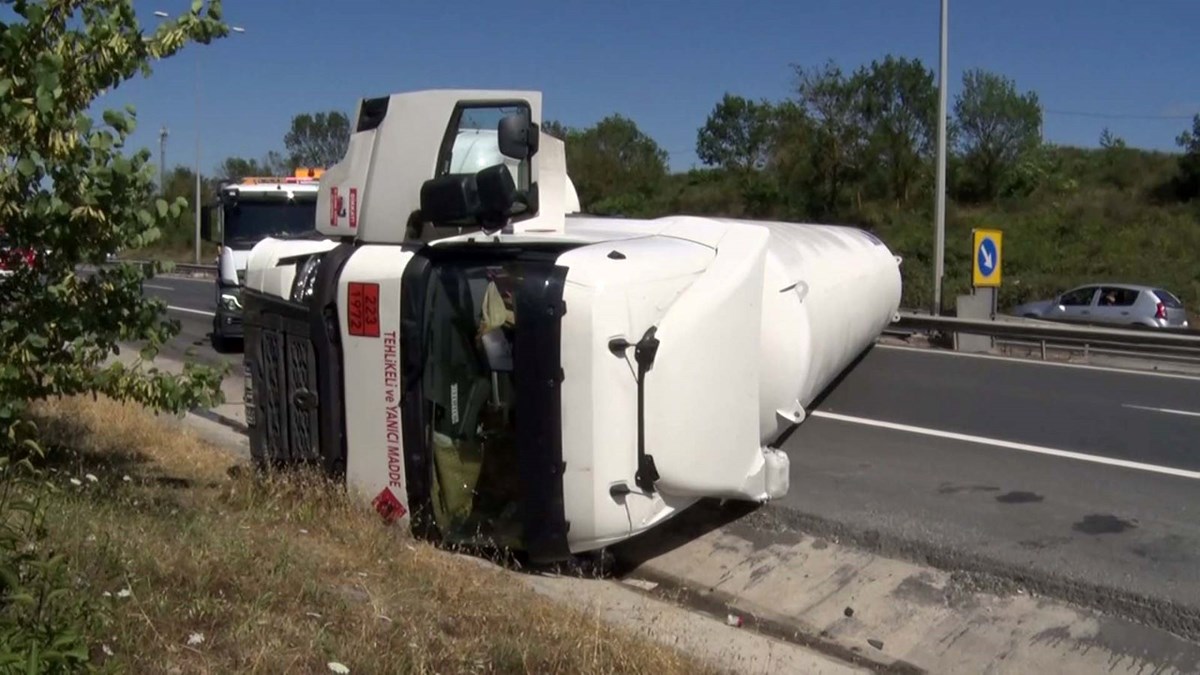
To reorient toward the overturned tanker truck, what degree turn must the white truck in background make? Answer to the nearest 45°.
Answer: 0° — it already faces it

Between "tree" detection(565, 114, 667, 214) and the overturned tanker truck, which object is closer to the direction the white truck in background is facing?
the overturned tanker truck

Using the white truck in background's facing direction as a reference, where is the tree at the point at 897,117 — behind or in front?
behind

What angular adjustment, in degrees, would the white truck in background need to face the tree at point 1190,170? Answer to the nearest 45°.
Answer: approximately 135° to its left

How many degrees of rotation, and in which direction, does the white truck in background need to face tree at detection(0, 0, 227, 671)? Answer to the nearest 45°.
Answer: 0° — it already faces it

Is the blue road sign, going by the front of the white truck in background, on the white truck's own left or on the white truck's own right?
on the white truck's own left

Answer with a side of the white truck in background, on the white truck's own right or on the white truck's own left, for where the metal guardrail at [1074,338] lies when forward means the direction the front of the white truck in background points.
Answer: on the white truck's own left

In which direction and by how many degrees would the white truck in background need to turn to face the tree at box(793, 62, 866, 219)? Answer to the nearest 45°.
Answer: approximately 135° to its left

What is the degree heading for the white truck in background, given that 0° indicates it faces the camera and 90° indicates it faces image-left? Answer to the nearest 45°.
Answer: approximately 0°
